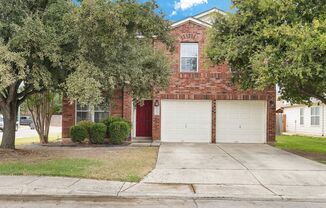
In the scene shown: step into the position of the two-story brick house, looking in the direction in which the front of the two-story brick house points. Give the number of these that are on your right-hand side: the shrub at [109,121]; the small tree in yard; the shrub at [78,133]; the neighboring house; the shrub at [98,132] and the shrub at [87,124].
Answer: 5

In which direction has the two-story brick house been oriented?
toward the camera

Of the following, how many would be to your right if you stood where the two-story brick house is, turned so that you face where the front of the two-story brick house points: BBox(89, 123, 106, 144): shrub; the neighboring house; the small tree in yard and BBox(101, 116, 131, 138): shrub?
3

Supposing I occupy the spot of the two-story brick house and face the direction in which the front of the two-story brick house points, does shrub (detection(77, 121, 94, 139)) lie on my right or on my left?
on my right

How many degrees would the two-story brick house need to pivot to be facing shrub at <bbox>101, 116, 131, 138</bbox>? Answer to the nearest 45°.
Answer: approximately 90° to its right

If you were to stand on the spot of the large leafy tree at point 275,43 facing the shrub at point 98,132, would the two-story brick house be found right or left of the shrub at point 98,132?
right

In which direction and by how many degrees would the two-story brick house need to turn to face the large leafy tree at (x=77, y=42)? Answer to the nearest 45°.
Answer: approximately 45° to its right

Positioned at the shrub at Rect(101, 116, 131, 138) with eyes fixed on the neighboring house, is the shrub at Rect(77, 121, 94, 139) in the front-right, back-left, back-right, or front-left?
back-left

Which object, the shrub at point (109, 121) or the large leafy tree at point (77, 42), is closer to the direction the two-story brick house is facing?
the large leafy tree

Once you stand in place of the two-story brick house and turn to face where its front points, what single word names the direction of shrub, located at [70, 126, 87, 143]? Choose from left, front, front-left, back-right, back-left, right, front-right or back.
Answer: right

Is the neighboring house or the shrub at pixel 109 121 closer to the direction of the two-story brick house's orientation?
the shrub

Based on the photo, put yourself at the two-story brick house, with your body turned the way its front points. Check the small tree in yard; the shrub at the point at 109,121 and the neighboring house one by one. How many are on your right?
2

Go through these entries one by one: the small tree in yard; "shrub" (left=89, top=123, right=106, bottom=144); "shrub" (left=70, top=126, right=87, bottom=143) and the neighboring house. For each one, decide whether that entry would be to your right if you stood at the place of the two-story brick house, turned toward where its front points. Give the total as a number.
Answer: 3
